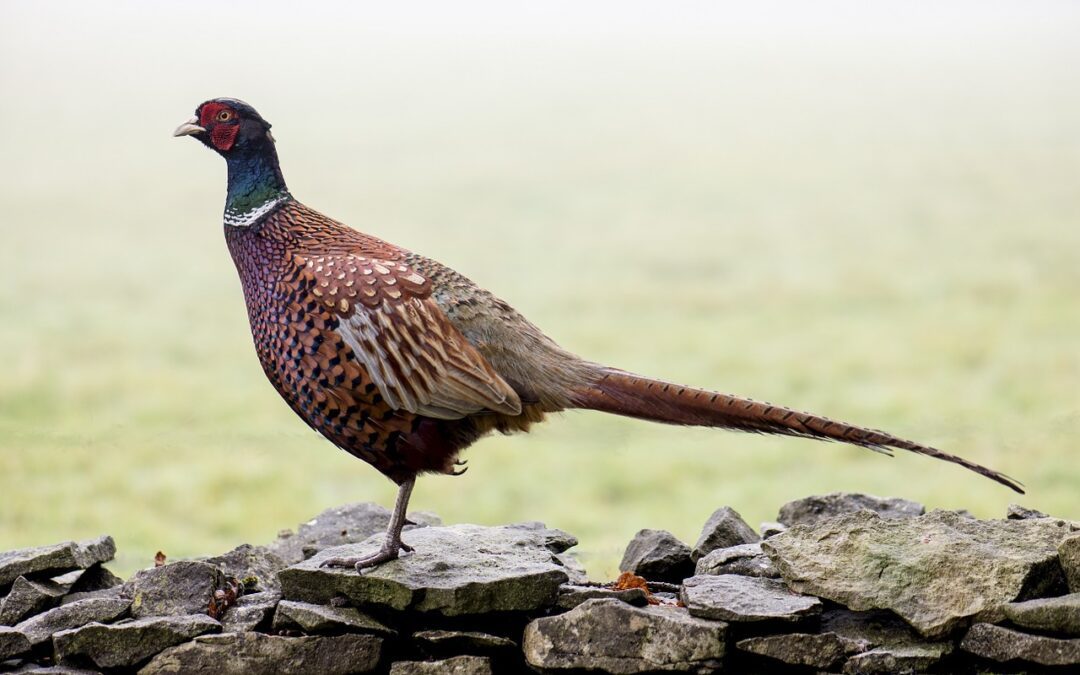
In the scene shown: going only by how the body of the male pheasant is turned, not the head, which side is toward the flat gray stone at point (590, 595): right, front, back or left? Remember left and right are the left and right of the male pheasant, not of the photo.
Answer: back

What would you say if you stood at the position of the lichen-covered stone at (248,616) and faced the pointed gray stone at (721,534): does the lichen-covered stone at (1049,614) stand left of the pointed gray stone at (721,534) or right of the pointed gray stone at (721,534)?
right

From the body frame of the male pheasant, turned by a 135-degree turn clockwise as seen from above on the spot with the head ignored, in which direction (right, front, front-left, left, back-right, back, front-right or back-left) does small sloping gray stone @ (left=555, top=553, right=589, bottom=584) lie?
front

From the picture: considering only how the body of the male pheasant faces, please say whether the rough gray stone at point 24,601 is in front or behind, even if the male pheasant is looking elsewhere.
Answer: in front

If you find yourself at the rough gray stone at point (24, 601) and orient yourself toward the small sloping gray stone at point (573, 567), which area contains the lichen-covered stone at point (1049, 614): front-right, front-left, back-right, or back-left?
front-right

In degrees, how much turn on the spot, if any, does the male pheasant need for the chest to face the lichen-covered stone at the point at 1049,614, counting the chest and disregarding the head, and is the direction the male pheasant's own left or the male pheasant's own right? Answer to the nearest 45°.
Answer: approximately 180°

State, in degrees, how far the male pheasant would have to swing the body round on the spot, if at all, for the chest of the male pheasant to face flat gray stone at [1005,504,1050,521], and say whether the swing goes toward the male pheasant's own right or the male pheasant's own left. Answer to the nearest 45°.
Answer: approximately 180°

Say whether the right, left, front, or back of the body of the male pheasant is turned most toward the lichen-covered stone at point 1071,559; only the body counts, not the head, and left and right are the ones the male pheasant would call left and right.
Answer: back

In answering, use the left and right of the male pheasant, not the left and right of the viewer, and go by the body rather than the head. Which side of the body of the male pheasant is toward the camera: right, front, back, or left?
left

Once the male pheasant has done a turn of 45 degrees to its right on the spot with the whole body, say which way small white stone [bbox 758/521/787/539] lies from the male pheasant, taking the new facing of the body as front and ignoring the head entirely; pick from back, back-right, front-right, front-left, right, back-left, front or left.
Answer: right
